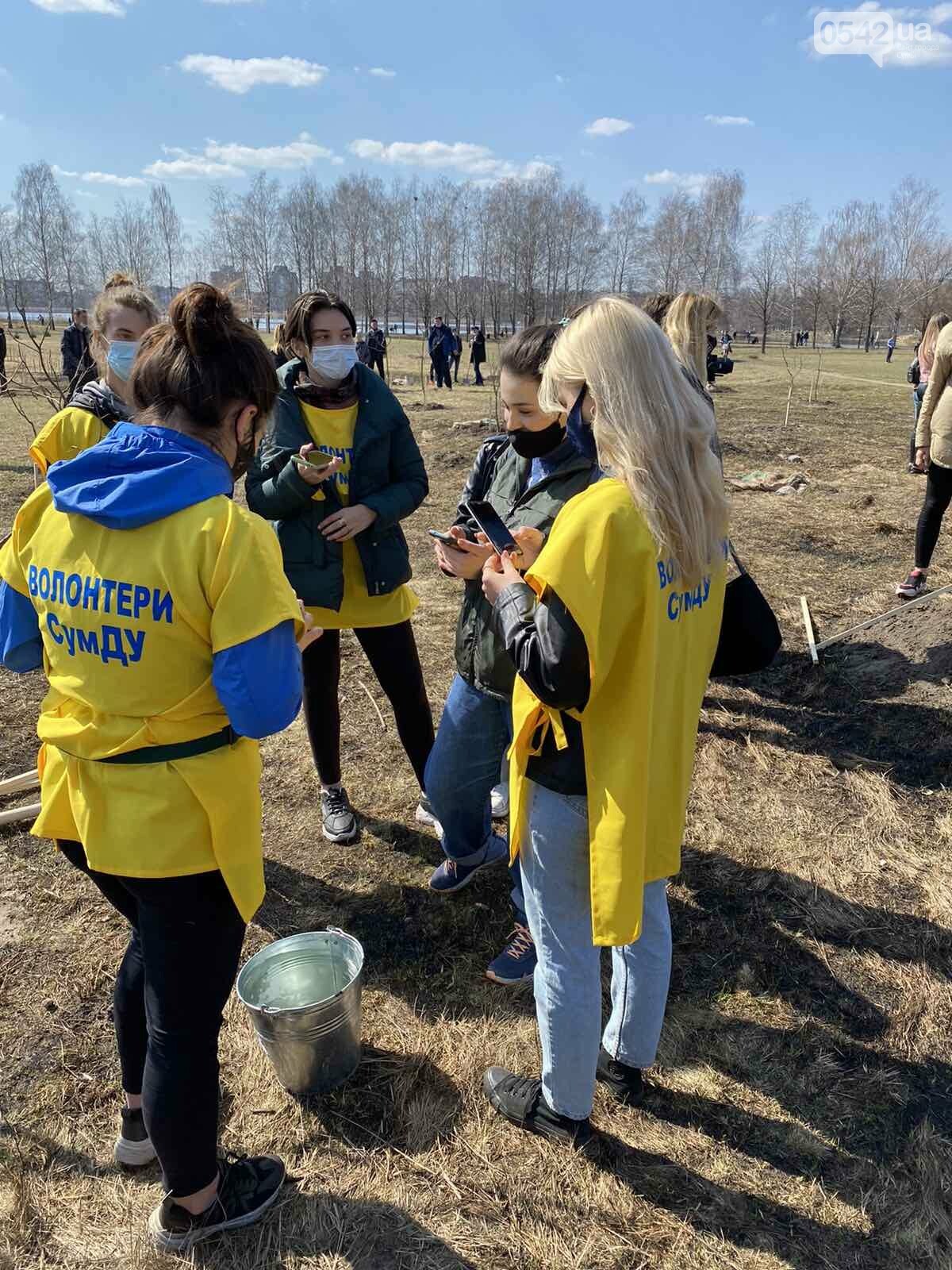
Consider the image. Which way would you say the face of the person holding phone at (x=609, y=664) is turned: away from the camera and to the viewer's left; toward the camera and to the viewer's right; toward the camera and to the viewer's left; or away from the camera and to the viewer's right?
away from the camera and to the viewer's left

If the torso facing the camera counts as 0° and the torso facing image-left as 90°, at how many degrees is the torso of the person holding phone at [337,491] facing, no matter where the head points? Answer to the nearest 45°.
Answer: approximately 0°

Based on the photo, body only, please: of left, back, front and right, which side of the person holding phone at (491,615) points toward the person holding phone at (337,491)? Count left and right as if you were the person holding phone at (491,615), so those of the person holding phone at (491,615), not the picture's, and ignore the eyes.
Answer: right

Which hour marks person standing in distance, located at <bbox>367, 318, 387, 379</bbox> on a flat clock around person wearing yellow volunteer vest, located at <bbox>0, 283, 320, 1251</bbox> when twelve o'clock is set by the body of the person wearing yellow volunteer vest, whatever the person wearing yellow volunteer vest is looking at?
The person standing in distance is roughly at 11 o'clock from the person wearing yellow volunteer vest.

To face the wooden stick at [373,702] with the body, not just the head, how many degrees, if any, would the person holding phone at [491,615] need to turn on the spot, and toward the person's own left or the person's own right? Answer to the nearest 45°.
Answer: approximately 135° to the person's own right

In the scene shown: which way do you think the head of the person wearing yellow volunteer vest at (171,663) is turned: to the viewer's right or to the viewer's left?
to the viewer's right

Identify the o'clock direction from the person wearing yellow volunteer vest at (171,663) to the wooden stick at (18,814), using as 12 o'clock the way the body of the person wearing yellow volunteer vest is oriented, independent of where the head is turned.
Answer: The wooden stick is roughly at 10 o'clock from the person wearing yellow volunteer vest.

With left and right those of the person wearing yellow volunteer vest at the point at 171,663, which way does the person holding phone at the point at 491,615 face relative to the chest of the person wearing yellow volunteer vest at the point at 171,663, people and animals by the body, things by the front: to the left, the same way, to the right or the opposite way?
the opposite way

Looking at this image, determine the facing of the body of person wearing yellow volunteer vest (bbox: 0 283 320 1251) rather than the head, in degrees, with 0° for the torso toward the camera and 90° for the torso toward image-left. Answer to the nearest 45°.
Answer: approximately 225°

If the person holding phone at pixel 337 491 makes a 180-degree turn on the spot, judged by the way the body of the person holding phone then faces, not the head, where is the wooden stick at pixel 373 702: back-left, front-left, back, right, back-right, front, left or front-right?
front

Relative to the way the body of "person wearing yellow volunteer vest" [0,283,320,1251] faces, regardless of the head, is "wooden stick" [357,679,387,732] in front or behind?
in front

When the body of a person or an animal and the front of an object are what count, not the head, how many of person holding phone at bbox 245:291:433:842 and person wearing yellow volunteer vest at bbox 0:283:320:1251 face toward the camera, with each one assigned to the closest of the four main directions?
1

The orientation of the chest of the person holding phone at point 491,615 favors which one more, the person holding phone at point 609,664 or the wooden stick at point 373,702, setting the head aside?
the person holding phone
